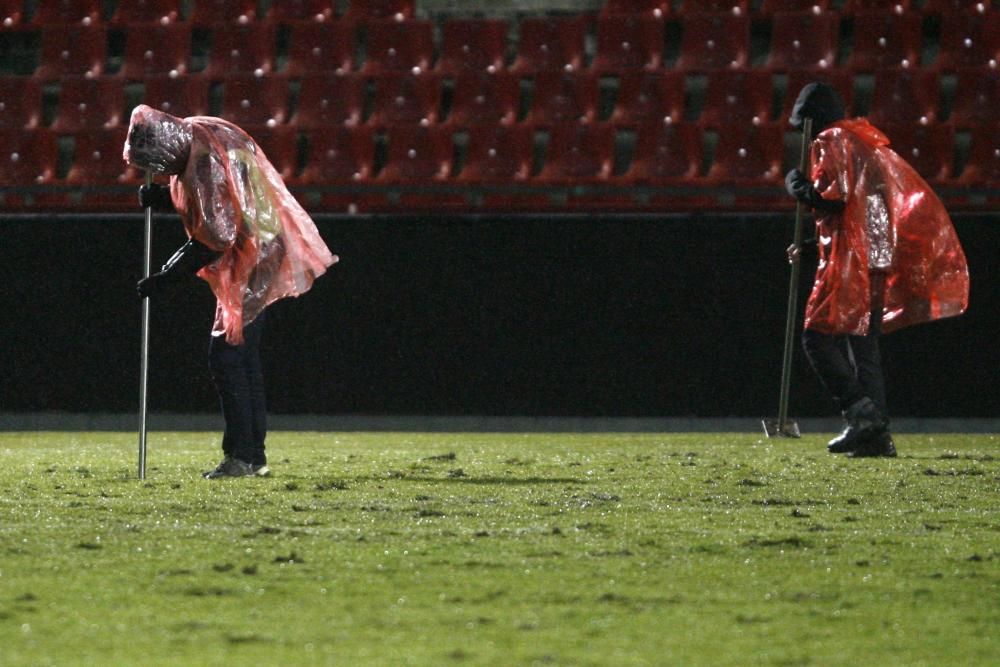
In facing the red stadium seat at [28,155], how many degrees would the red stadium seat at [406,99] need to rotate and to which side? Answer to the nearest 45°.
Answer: approximately 90° to its right

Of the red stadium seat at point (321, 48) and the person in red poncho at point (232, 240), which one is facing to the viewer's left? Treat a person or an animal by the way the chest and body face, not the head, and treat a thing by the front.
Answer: the person in red poncho

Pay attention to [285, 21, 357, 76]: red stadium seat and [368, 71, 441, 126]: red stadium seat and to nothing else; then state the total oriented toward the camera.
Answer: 2

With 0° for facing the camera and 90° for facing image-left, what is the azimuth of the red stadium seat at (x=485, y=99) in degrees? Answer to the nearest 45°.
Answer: approximately 0°

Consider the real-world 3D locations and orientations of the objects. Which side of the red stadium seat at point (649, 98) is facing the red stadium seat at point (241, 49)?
right

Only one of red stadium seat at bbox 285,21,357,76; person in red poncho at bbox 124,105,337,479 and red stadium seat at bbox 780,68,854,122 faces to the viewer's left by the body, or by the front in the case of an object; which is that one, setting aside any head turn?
the person in red poncho

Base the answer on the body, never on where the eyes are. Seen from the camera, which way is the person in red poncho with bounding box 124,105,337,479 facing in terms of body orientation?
to the viewer's left
